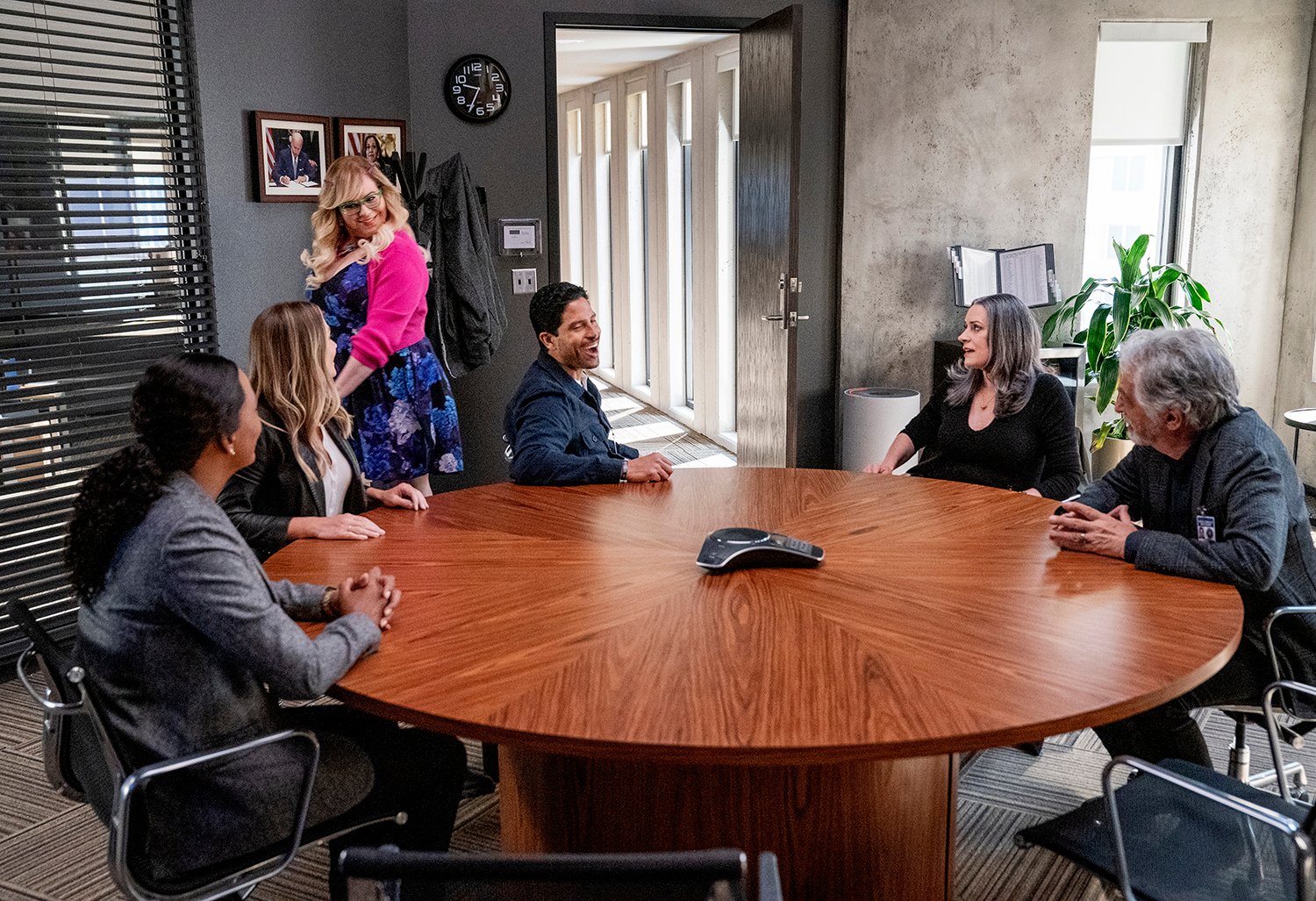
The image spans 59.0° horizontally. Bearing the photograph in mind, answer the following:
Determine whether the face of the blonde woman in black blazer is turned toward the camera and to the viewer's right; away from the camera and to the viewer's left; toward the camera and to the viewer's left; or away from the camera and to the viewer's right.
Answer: away from the camera and to the viewer's right

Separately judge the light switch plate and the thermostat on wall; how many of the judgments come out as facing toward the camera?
2

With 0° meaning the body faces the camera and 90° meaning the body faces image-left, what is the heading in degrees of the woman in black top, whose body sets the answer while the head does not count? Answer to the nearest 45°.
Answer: approximately 45°

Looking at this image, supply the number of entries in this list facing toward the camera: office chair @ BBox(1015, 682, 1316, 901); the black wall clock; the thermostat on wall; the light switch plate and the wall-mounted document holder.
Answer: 4

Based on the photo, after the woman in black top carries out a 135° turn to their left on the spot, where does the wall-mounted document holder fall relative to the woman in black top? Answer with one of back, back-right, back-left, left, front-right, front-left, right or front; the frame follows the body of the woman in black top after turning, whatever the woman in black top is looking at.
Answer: left

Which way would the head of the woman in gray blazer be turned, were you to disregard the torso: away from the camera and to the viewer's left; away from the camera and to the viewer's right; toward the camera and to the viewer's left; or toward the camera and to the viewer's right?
away from the camera and to the viewer's right
